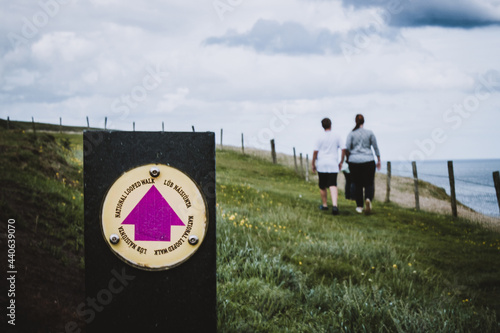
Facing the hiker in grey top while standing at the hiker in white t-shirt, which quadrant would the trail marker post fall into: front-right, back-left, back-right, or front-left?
back-right

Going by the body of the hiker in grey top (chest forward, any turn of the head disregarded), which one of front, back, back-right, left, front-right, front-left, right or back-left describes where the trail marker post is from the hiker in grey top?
back

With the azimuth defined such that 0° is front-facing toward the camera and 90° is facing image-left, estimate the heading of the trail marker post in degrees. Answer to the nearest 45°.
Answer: approximately 0°

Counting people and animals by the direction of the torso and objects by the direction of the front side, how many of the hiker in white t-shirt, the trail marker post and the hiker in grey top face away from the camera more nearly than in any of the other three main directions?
2

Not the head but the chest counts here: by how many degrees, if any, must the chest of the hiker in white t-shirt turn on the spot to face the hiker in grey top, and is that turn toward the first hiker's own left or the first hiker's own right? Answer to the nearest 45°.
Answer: approximately 90° to the first hiker's own right

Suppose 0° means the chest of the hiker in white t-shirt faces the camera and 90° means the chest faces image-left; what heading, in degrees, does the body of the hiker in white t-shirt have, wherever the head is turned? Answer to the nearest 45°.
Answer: approximately 180°

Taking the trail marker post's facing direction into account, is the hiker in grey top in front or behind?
behind

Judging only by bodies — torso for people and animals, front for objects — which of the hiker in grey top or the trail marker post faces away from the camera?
the hiker in grey top

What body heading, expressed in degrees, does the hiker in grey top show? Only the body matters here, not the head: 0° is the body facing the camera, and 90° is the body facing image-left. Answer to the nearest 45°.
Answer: approximately 180°

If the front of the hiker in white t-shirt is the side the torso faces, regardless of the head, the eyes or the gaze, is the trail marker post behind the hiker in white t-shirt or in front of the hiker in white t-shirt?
behind
